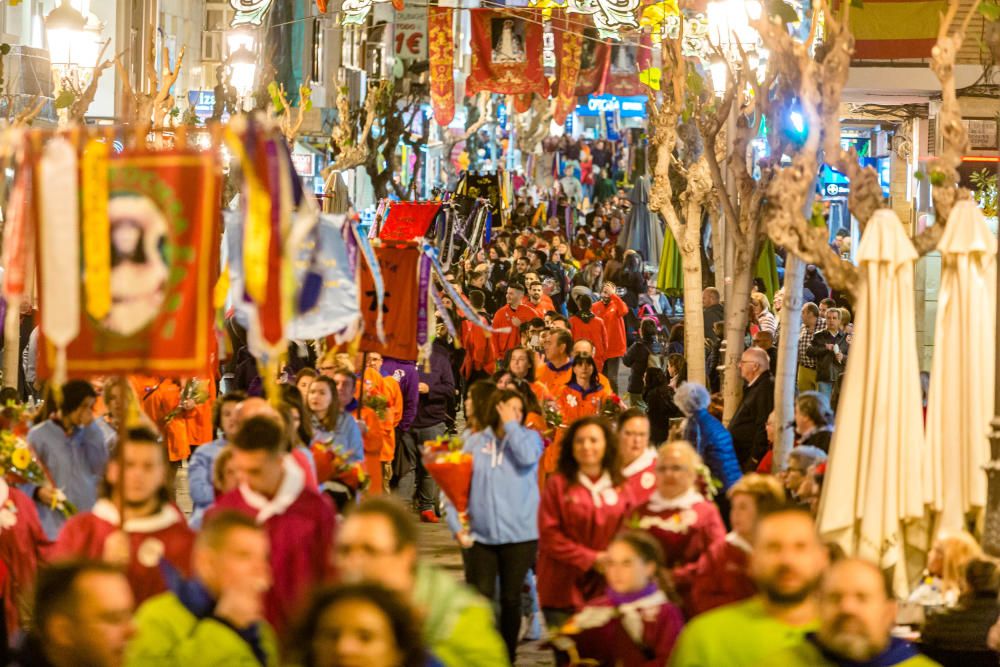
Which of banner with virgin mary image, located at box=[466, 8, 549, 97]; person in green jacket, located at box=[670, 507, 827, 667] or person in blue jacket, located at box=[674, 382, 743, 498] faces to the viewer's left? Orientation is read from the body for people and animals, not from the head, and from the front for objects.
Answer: the person in blue jacket

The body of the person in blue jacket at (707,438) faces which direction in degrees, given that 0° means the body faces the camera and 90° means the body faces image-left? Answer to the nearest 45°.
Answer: approximately 90°

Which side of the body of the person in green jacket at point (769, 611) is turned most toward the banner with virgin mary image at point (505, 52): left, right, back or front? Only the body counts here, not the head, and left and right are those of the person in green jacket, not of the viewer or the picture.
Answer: back

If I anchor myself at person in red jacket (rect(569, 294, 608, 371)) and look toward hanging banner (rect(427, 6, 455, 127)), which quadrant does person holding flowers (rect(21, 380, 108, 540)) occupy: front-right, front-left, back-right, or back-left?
back-left

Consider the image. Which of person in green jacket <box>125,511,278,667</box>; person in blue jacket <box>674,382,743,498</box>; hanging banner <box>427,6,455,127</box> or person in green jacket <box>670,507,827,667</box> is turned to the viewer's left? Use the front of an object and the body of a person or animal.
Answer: the person in blue jacket

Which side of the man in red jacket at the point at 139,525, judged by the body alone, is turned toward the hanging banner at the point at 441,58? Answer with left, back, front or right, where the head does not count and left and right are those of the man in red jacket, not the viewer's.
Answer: back
